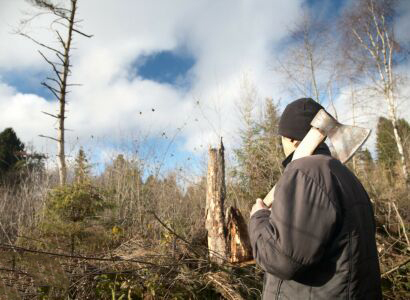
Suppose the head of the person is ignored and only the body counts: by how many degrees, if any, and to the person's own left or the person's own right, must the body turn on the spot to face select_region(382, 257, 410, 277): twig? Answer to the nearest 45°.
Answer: approximately 45° to the person's own right

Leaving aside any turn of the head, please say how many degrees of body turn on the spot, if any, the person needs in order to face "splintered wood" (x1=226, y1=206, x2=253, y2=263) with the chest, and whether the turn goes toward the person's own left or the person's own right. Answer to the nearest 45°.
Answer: approximately 45° to the person's own right

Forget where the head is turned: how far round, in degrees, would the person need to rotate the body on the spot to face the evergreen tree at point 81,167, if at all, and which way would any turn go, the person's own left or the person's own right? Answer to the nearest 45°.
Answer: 0° — they already face it

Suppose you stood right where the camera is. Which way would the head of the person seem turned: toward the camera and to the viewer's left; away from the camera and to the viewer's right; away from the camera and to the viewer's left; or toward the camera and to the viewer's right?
away from the camera and to the viewer's left

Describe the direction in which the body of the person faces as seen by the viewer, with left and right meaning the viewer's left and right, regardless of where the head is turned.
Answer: facing away from the viewer and to the left of the viewer

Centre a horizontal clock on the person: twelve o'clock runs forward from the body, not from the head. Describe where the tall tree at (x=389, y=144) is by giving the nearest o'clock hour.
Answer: The tall tree is roughly at 2 o'clock from the person.

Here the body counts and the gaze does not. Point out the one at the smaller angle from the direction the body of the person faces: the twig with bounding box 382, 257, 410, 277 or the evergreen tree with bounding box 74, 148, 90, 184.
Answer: the evergreen tree
